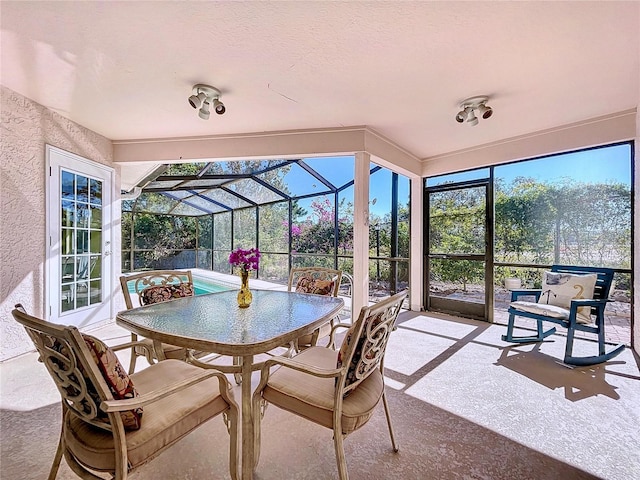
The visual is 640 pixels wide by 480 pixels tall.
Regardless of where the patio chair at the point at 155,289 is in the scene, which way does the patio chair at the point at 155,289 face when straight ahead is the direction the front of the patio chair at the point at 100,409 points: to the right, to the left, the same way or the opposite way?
to the right

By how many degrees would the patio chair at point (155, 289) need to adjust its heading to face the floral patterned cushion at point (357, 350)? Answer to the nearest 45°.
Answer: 0° — it already faces it

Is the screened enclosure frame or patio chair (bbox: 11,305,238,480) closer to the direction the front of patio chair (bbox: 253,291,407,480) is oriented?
the screened enclosure frame

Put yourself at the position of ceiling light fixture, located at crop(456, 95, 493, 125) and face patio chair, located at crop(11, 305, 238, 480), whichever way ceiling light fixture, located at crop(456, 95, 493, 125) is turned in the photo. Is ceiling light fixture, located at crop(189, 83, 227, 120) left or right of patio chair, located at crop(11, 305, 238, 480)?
right

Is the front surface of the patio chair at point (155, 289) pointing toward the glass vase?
yes

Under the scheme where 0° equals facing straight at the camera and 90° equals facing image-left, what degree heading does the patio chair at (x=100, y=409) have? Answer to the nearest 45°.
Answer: approximately 225°

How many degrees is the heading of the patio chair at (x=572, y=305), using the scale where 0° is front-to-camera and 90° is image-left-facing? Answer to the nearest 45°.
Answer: approximately 45°

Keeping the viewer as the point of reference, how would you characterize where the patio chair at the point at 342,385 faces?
facing away from the viewer and to the left of the viewer
